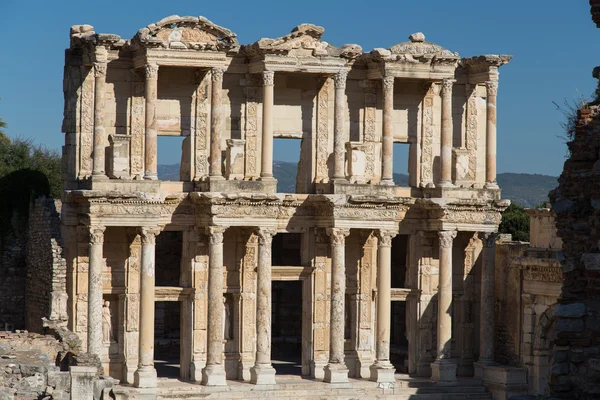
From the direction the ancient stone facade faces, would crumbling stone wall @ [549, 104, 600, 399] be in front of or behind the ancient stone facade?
in front

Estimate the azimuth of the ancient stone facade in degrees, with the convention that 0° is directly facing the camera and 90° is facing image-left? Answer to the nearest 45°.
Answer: approximately 315°

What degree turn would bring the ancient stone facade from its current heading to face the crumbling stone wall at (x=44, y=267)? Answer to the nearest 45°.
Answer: approximately 135° to its right
